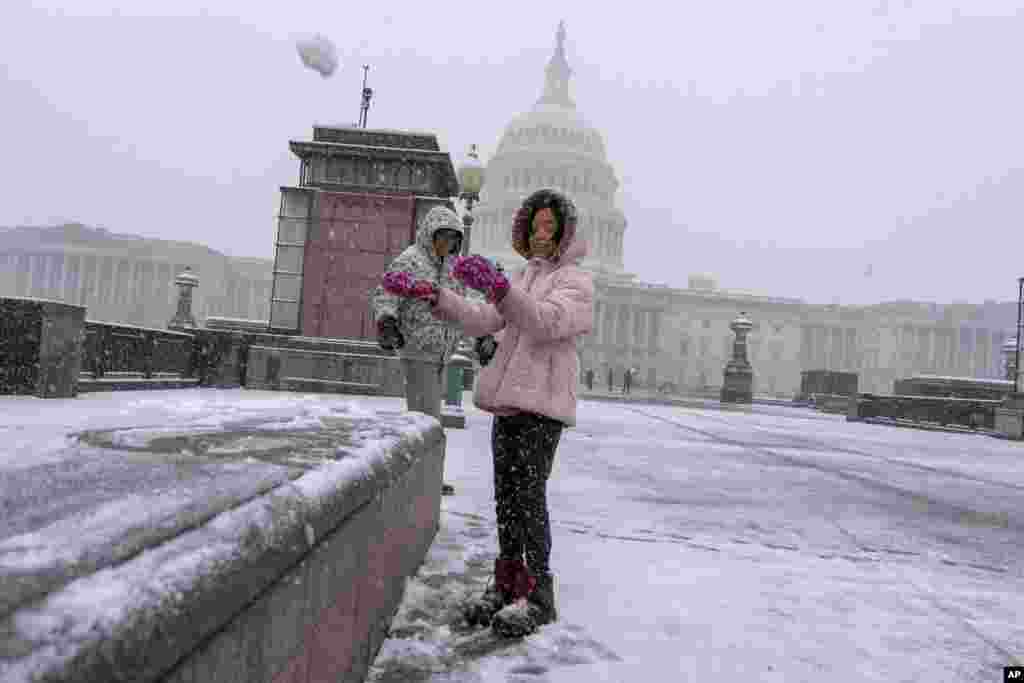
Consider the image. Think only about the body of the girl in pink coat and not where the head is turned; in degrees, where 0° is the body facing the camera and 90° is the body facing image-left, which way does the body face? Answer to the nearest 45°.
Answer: approximately 45°

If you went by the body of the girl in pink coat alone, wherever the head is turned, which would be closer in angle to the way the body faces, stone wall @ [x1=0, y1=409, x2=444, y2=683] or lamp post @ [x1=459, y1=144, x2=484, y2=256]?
the stone wall

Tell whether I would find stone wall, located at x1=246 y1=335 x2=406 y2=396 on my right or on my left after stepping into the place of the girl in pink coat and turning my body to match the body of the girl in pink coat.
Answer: on my right

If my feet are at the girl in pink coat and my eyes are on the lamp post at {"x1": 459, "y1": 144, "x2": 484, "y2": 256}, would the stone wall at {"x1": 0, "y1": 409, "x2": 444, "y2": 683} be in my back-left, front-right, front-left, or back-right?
back-left

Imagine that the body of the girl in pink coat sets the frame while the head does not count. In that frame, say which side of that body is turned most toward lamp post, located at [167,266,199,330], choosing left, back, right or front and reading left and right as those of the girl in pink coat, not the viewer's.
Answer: right

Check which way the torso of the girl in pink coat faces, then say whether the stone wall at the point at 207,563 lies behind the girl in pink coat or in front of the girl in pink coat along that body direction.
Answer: in front

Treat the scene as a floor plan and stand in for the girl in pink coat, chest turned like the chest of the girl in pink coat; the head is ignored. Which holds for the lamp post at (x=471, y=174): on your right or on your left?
on your right

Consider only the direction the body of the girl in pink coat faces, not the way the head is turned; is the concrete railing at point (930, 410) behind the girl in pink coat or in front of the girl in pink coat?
behind
